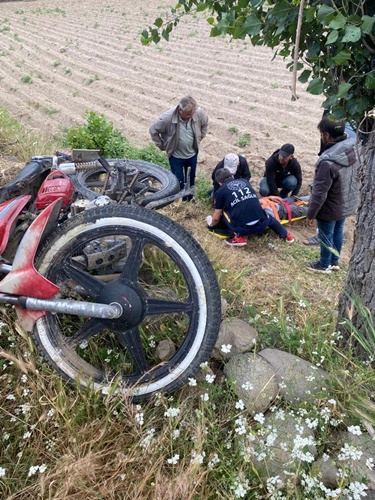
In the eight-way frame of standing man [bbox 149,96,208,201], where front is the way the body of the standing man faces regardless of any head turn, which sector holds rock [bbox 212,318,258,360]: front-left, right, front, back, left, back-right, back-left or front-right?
front-right

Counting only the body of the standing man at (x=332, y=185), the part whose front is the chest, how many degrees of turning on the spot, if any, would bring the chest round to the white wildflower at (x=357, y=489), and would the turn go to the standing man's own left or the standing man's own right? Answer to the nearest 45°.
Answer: approximately 135° to the standing man's own left

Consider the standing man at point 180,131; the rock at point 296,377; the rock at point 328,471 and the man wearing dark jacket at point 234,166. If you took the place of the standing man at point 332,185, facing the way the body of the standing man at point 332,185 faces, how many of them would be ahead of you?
2

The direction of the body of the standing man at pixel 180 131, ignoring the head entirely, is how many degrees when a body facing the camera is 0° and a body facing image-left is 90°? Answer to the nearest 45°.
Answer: approximately 315°

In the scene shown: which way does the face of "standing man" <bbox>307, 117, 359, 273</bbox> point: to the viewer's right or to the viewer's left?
to the viewer's left

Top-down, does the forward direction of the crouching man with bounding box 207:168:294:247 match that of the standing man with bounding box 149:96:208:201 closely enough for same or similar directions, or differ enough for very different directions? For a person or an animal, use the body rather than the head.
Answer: very different directions

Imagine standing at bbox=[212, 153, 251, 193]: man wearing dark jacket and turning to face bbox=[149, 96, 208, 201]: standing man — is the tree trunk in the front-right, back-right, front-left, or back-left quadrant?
back-left

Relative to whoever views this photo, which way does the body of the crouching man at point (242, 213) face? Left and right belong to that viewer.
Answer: facing away from the viewer and to the left of the viewer

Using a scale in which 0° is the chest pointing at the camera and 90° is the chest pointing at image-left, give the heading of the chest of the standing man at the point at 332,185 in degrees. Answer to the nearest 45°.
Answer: approximately 135°

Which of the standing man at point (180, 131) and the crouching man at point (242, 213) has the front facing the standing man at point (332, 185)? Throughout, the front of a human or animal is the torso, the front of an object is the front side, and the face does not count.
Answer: the standing man at point (180, 131)
